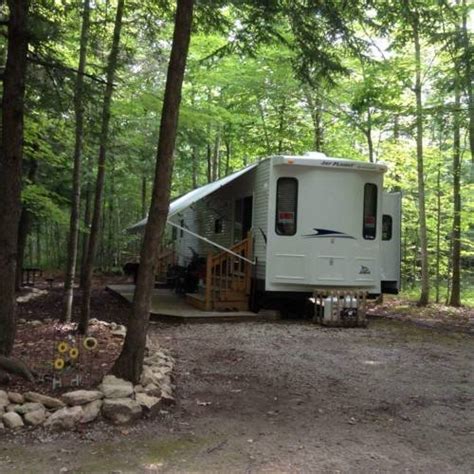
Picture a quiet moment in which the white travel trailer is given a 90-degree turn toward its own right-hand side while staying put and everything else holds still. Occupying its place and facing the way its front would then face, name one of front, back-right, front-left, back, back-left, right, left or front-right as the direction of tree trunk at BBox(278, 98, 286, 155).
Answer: back-right

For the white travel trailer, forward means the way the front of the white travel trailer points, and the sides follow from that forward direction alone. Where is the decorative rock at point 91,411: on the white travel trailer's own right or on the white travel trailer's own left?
on the white travel trailer's own right

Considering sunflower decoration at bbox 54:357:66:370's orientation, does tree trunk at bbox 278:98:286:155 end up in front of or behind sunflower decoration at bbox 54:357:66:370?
behind

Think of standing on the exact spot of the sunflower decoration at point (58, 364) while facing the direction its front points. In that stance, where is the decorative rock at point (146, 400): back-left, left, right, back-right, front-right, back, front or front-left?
front-left

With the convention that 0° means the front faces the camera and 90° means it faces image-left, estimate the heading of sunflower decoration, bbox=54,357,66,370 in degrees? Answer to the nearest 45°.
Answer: approximately 0°

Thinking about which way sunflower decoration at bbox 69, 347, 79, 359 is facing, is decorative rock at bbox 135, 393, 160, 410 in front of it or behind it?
in front

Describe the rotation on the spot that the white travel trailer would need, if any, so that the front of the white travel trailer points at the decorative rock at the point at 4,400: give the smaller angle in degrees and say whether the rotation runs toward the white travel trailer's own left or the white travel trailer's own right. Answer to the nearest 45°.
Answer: approximately 90° to the white travel trailer's own right

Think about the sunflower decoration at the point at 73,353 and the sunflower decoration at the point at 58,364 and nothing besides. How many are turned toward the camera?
2

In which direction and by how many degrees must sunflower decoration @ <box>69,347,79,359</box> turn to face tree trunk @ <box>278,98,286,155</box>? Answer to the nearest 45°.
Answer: approximately 135° to its left

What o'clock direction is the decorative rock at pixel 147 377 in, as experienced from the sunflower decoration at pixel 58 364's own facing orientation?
The decorative rock is roughly at 9 o'clock from the sunflower decoration.

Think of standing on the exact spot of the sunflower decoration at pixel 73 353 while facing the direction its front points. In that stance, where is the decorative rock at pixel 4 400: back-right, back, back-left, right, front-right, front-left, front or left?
front-right
